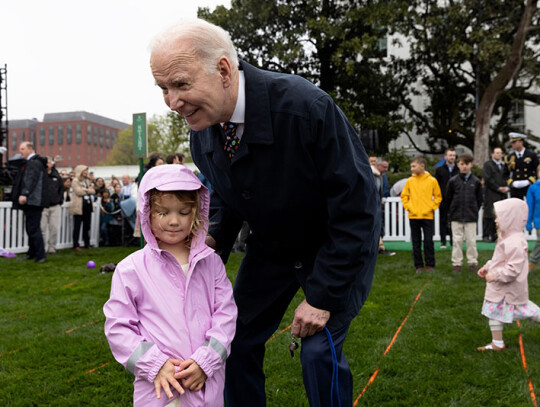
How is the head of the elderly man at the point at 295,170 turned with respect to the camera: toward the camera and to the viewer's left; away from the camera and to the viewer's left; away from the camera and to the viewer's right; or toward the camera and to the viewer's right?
toward the camera and to the viewer's left

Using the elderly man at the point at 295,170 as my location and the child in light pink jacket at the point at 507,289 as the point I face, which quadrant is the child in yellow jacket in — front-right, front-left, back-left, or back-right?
front-left

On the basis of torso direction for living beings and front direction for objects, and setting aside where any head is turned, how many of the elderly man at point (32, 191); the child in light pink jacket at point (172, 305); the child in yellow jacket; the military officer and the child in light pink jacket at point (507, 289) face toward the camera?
3

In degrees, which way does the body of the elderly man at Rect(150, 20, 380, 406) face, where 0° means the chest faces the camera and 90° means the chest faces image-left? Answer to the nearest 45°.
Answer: approximately 45°

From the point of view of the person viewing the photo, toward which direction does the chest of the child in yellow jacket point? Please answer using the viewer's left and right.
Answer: facing the viewer

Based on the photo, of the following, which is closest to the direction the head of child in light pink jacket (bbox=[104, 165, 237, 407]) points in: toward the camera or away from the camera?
toward the camera

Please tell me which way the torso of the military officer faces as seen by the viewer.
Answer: toward the camera

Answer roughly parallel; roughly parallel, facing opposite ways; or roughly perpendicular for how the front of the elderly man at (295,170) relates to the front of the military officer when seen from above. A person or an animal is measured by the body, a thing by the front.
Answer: roughly parallel

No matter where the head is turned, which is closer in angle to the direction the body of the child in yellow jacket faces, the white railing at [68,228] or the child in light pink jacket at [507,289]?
the child in light pink jacket

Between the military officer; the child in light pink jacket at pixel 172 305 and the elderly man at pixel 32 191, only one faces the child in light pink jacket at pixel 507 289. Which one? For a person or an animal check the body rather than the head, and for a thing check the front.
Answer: the military officer

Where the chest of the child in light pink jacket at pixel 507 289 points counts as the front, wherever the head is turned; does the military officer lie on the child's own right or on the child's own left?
on the child's own right

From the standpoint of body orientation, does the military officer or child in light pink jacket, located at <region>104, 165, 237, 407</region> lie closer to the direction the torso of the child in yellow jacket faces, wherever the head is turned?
the child in light pink jacket

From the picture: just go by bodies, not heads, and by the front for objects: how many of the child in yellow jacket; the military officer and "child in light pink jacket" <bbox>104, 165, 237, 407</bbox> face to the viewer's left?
0

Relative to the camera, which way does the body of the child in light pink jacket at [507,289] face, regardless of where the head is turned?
to the viewer's left
